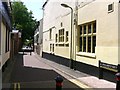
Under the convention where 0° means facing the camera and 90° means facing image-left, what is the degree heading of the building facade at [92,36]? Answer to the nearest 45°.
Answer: approximately 45°
